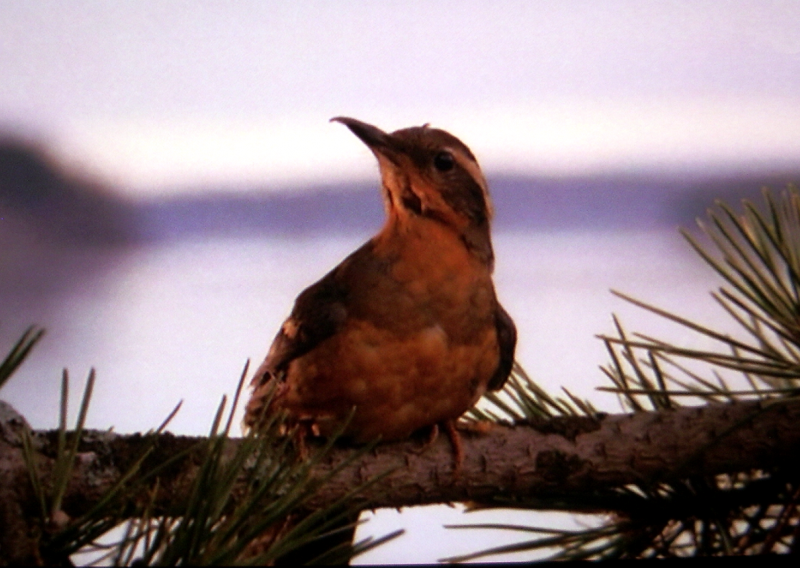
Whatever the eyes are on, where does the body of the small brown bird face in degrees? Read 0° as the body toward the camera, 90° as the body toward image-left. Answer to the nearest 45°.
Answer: approximately 315°
